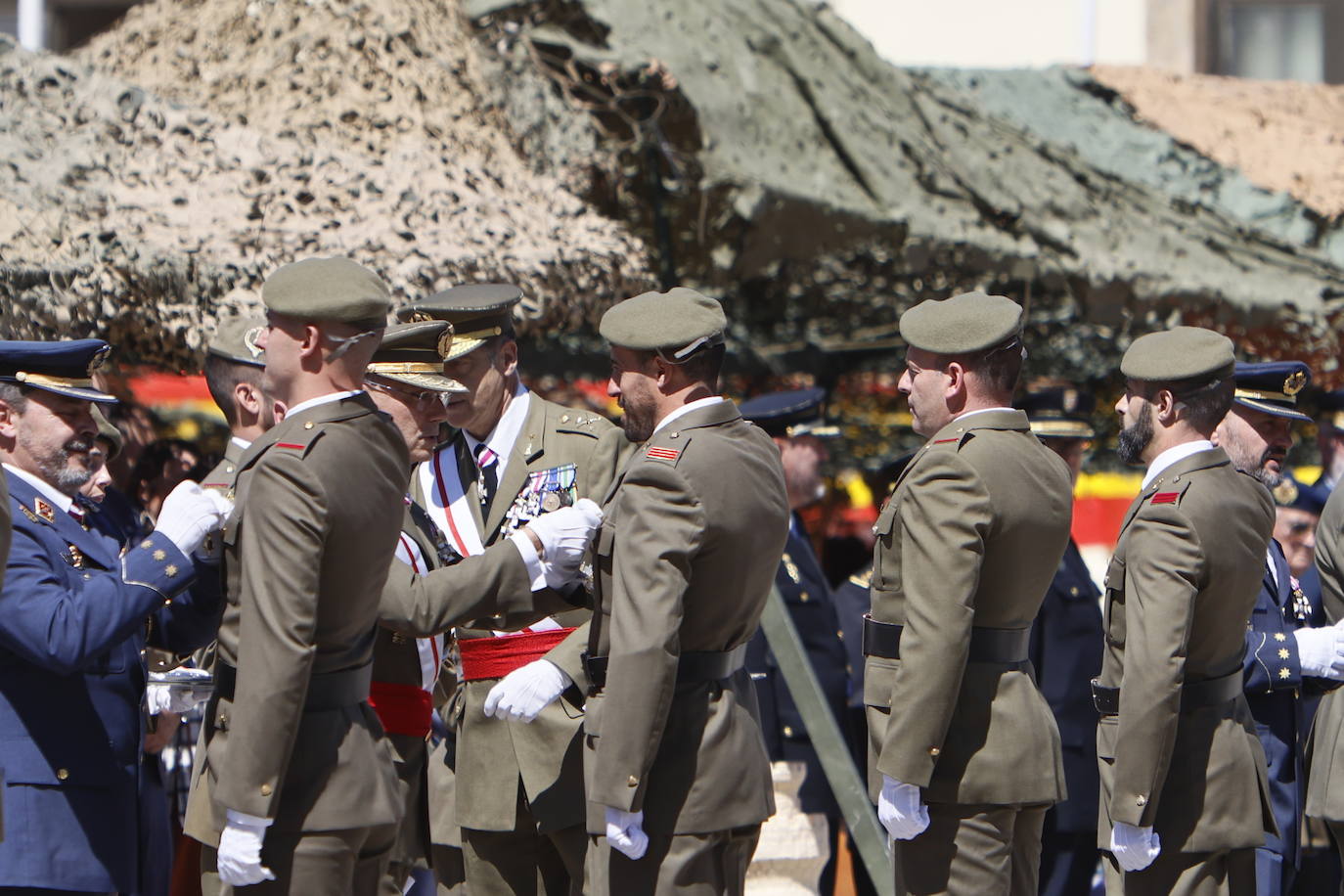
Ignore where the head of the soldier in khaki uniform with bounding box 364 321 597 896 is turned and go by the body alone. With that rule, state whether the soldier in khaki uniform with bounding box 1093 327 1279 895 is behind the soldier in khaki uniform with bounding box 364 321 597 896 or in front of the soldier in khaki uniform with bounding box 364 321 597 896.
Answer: in front

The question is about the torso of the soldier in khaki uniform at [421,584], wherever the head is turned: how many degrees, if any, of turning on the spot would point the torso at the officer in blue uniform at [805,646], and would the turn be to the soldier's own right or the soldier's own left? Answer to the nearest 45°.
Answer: approximately 45° to the soldier's own left

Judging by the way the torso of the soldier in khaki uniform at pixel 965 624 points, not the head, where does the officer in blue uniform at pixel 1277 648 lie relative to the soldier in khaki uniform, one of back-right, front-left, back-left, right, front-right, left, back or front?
back-right

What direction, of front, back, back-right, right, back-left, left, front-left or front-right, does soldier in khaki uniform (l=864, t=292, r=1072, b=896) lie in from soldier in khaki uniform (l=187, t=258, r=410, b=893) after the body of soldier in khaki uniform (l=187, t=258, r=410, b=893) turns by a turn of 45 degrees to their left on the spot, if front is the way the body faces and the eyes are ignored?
back

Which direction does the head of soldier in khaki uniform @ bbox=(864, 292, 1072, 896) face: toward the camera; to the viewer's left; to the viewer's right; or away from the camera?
to the viewer's left

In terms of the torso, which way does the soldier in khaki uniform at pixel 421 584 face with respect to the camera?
to the viewer's right

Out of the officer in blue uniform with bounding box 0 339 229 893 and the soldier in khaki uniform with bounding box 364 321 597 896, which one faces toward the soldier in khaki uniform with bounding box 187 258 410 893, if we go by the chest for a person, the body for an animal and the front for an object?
the officer in blue uniform

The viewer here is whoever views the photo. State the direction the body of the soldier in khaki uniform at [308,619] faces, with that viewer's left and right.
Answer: facing away from the viewer and to the left of the viewer

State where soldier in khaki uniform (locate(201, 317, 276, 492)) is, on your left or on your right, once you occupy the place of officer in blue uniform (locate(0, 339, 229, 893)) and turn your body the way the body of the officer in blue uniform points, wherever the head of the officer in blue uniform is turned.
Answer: on your left

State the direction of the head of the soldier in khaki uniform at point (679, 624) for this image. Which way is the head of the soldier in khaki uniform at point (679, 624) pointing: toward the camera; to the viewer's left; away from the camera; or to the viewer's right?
to the viewer's left

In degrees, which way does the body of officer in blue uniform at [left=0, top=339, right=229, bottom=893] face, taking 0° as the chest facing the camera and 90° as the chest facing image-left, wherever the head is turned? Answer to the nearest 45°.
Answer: approximately 315°

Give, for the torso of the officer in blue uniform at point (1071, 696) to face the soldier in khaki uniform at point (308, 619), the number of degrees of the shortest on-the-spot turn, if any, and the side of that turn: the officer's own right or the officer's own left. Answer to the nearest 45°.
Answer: approximately 90° to the officer's own right

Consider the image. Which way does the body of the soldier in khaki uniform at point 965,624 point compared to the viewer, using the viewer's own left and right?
facing to the left of the viewer
